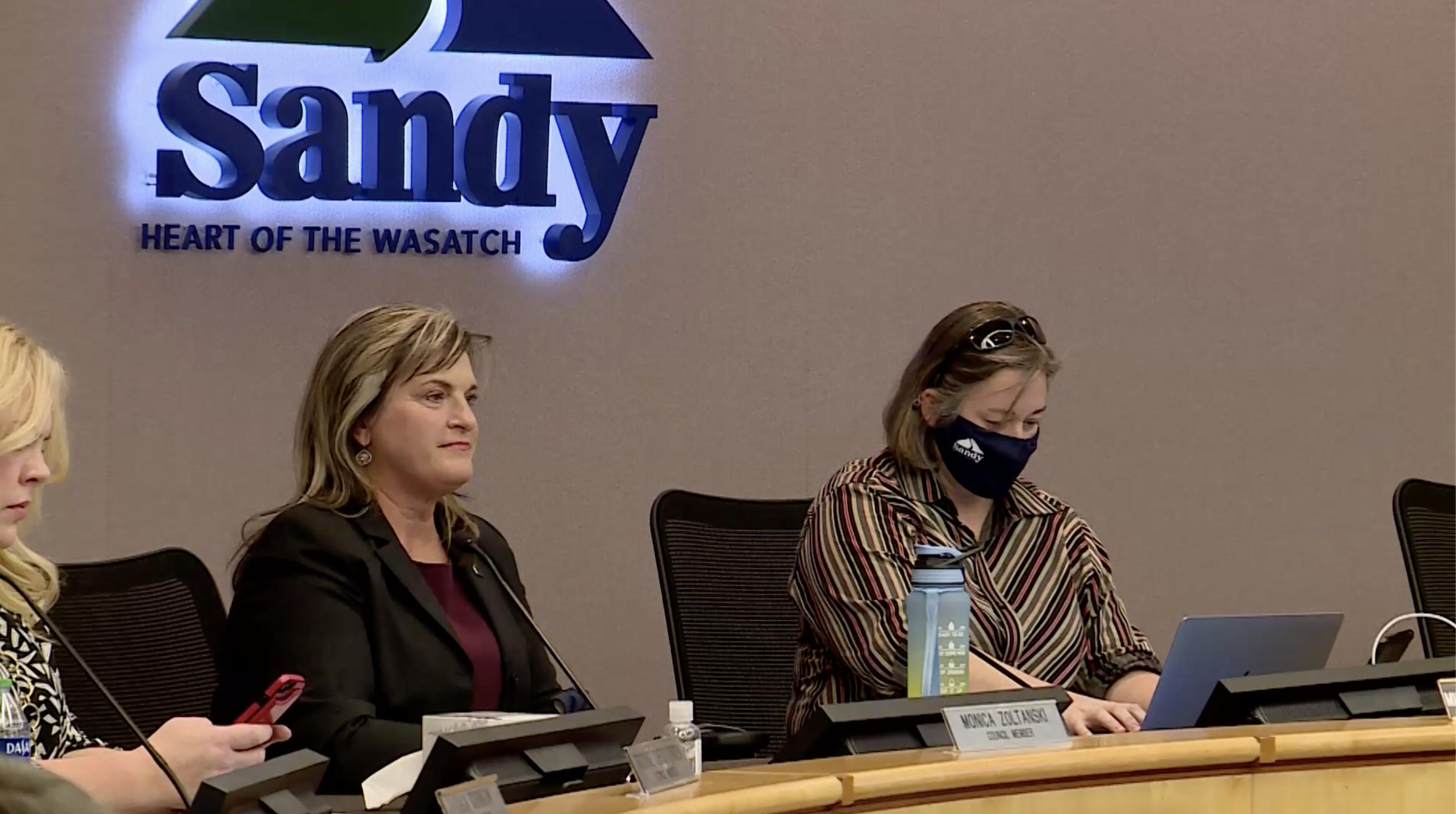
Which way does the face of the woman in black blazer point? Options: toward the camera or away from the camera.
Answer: toward the camera

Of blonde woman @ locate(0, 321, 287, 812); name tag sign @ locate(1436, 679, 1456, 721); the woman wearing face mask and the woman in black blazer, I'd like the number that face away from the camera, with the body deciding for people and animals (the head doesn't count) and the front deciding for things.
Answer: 0

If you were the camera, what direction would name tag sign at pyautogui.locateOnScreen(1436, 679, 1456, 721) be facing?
facing the viewer

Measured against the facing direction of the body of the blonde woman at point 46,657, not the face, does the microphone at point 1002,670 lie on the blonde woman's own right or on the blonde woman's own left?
on the blonde woman's own left

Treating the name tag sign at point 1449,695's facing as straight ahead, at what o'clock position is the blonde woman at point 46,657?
The blonde woman is roughly at 2 o'clock from the name tag sign.

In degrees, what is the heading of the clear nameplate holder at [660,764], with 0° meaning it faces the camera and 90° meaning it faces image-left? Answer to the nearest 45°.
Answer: approximately 315°

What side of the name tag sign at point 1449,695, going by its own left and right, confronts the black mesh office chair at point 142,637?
right

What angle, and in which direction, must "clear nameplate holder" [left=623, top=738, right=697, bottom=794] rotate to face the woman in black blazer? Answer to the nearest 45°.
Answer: approximately 180°

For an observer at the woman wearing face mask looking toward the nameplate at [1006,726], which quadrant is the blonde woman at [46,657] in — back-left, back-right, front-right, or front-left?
front-right

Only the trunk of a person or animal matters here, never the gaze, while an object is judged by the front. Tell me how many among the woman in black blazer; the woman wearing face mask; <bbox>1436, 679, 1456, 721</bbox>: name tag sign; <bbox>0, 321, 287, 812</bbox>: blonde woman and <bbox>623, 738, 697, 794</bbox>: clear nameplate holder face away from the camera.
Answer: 0

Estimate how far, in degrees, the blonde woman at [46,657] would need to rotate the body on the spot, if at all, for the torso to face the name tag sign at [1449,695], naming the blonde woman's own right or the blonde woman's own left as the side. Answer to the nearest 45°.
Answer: approximately 45° to the blonde woman's own left

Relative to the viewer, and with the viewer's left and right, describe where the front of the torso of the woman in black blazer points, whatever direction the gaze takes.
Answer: facing the viewer and to the right of the viewer

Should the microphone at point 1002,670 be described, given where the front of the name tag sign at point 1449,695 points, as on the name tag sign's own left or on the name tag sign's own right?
on the name tag sign's own right

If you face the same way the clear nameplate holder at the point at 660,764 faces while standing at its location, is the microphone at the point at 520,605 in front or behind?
behind

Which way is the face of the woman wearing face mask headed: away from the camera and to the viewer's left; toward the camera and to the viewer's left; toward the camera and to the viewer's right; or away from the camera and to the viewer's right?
toward the camera and to the viewer's right
